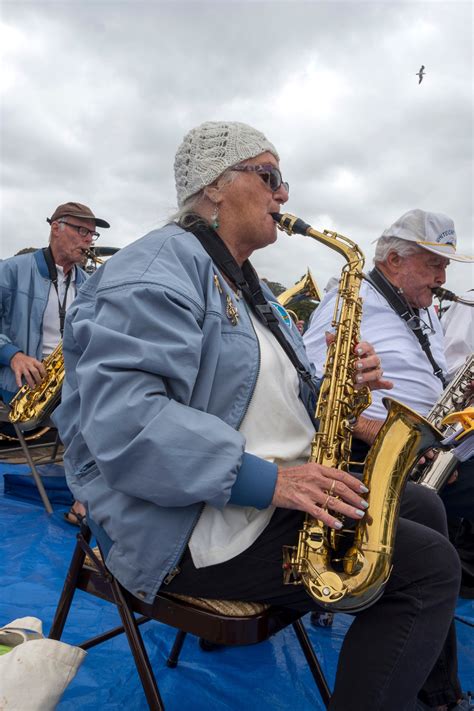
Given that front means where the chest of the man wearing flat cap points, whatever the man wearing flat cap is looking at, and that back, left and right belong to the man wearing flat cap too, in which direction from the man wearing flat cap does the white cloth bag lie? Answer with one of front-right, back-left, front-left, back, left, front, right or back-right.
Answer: front-right

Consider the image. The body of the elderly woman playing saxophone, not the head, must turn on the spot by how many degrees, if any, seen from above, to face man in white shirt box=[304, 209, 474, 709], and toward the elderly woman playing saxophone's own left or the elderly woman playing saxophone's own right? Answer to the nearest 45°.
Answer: approximately 45° to the elderly woman playing saxophone's own left

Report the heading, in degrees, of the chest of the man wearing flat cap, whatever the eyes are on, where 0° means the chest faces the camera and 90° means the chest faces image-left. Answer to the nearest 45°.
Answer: approximately 315°

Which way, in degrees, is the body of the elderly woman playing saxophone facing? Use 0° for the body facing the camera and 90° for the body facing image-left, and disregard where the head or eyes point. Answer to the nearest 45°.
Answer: approximately 270°

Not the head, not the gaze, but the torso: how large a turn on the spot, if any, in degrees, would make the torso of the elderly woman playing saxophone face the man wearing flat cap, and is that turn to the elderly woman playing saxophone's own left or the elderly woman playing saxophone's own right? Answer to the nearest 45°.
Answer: approximately 135° to the elderly woman playing saxophone's own left
